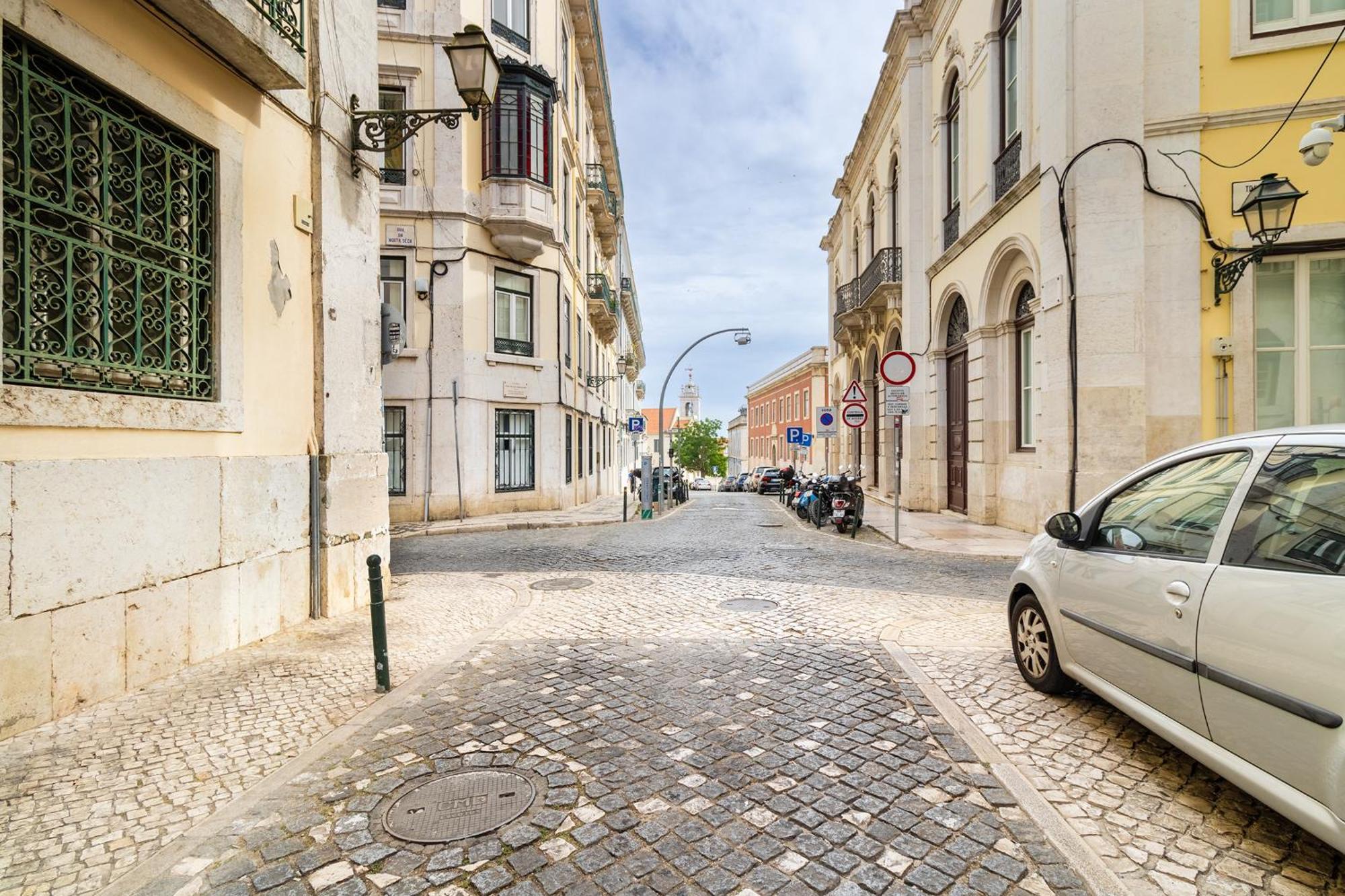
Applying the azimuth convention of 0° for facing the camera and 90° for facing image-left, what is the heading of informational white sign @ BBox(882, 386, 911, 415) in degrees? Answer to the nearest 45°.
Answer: approximately 0°

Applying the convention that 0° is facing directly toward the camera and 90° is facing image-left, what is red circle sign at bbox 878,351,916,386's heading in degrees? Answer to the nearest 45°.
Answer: approximately 0°

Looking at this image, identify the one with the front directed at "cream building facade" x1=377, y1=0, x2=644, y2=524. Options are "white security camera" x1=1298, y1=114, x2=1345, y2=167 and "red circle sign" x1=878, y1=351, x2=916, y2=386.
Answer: the white security camera

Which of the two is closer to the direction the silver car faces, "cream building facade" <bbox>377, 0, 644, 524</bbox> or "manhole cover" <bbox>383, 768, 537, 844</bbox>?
the cream building facade

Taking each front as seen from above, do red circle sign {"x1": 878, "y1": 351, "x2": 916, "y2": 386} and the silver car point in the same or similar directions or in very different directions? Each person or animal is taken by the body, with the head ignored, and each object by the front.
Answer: very different directions

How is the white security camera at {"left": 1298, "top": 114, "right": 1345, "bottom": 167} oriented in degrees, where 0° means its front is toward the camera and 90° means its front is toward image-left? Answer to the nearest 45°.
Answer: approximately 90°

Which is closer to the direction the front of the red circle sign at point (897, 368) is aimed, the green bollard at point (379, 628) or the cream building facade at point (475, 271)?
the green bollard

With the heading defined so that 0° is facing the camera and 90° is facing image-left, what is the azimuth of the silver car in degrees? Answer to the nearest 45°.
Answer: approximately 135°
